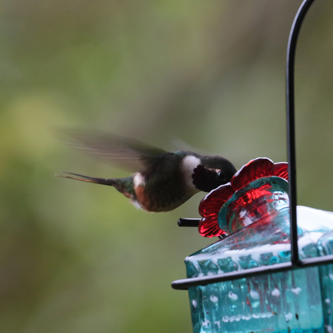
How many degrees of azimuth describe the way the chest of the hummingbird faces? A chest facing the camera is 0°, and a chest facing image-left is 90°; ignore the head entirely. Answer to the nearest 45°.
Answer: approximately 270°
